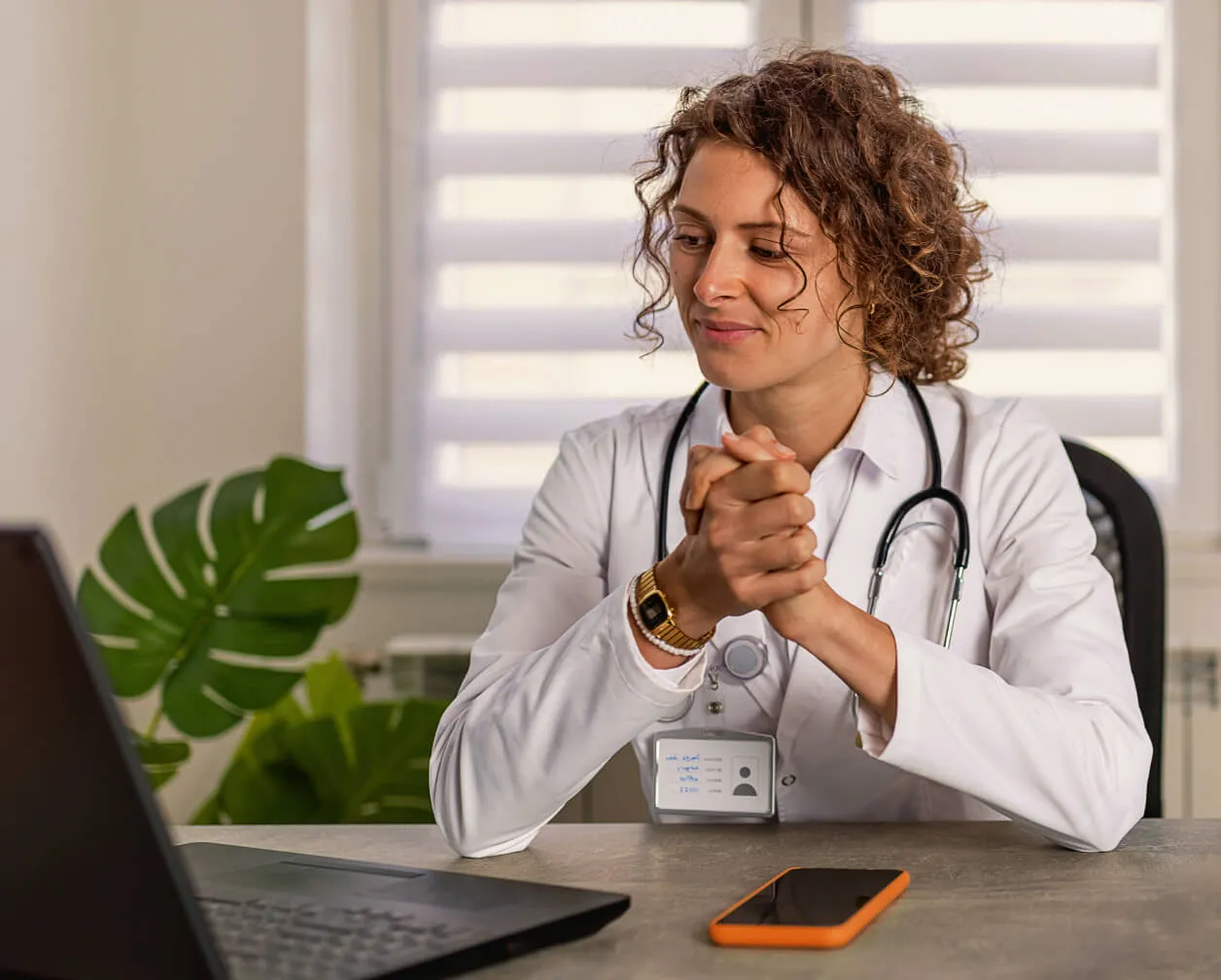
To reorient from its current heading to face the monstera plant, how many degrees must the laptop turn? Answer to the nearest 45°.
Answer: approximately 45° to its left

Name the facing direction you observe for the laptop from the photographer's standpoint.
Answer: facing away from the viewer and to the right of the viewer

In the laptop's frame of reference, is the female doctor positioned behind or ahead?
ahead

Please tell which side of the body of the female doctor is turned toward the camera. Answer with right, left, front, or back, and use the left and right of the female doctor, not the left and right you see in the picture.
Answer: front

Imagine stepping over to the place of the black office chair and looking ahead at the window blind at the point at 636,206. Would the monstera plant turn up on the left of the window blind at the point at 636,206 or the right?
left

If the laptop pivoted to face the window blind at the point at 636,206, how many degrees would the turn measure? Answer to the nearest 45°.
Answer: approximately 45° to its left

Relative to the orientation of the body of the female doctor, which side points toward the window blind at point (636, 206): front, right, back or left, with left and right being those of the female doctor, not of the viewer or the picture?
back

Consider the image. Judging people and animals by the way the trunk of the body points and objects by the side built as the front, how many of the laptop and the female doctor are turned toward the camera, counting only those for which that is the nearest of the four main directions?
1

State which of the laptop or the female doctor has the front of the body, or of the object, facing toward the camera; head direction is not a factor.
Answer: the female doctor

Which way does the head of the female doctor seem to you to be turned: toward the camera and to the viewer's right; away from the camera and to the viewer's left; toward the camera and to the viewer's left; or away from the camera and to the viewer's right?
toward the camera and to the viewer's left

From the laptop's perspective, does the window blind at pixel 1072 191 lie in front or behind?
in front
